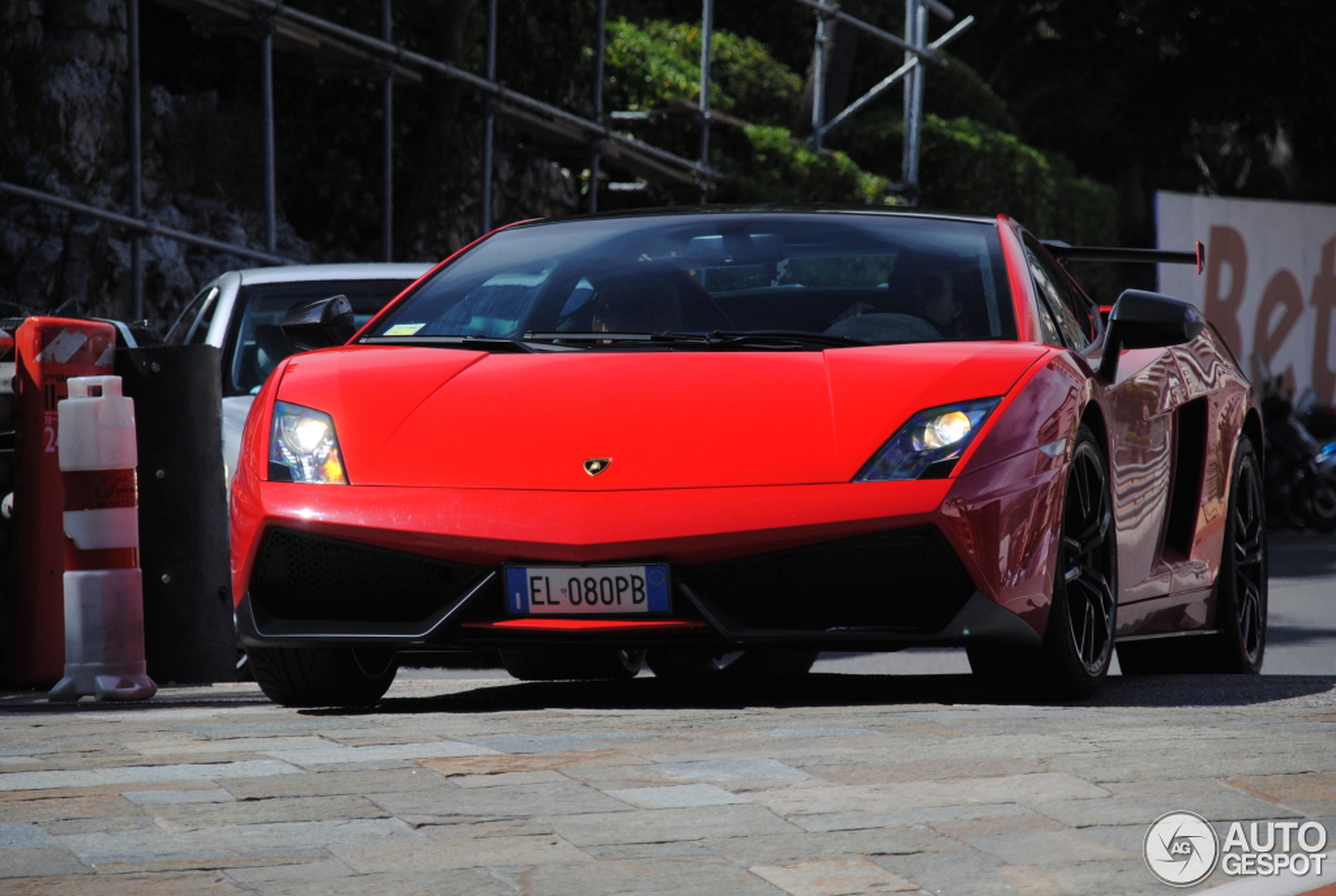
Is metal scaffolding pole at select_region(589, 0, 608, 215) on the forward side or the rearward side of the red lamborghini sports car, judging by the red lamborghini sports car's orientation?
on the rearward side

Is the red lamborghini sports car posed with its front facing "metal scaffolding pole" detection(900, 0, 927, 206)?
no

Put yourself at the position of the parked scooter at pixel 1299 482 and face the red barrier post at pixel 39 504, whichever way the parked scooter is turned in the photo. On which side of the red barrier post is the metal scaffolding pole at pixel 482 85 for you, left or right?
right

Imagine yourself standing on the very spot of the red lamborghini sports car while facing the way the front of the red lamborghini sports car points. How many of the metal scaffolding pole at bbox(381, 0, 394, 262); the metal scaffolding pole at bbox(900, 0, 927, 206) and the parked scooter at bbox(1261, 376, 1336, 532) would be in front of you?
0

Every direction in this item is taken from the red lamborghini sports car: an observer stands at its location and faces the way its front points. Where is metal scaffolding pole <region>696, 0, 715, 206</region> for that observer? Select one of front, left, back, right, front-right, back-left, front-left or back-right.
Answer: back

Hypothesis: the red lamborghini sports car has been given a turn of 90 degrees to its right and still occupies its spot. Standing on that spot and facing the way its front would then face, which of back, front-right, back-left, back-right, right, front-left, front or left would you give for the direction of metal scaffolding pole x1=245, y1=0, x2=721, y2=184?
right

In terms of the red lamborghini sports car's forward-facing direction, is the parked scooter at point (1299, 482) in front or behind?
behind

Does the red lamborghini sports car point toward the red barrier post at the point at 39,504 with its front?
no

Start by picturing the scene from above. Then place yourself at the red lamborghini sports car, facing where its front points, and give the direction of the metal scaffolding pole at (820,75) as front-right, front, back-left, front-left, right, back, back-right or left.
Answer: back

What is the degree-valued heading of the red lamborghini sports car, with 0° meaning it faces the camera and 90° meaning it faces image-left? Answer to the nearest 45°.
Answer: approximately 0°

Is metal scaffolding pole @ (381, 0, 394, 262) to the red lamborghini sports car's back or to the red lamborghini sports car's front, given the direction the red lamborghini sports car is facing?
to the back

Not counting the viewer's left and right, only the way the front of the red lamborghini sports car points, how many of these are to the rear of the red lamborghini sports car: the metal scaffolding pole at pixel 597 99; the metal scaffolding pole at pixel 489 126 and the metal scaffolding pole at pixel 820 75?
3

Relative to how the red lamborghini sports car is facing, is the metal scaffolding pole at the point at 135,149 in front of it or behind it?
behind

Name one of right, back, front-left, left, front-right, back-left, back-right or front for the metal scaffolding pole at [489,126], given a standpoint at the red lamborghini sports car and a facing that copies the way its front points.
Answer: back

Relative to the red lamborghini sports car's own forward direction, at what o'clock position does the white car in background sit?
The white car in background is roughly at 5 o'clock from the red lamborghini sports car.

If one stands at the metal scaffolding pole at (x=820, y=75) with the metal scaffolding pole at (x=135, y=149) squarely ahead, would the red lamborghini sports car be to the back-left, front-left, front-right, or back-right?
front-left

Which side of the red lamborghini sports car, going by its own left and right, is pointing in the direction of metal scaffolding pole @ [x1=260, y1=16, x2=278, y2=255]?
back
